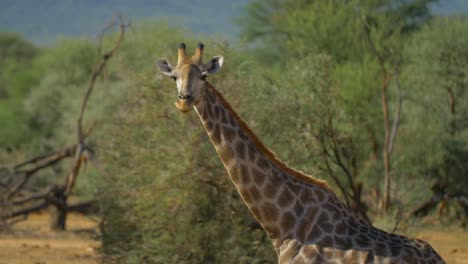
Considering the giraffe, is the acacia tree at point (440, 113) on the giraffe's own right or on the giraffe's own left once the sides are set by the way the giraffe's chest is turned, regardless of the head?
on the giraffe's own right

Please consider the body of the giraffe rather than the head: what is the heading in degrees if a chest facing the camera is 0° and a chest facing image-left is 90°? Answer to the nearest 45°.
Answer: approximately 90°

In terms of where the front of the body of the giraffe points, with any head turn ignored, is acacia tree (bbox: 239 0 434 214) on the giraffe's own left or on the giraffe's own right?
on the giraffe's own right
